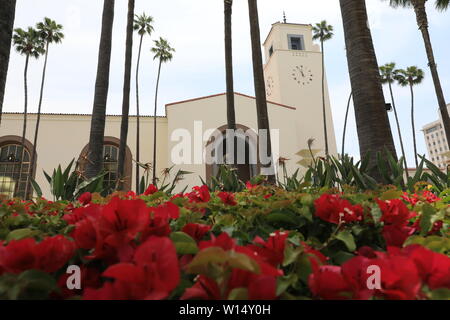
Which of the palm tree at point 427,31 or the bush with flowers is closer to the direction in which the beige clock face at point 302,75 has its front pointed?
the bush with flowers

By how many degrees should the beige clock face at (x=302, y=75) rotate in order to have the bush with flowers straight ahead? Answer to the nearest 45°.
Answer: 0° — it already faces it

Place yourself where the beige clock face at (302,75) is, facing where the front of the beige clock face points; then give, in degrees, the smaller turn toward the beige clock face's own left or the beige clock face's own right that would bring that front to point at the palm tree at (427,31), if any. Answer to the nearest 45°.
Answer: approximately 45° to the beige clock face's own left

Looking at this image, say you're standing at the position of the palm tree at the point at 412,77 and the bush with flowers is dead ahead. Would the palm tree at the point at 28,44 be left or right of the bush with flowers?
right

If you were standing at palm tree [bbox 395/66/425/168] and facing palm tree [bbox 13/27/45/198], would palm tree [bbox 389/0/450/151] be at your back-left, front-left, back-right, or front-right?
front-left

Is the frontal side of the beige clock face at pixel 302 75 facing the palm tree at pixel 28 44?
no

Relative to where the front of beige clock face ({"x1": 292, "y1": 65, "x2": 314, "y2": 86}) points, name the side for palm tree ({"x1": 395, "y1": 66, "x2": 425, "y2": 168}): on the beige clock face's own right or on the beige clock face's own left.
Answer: on the beige clock face's own left

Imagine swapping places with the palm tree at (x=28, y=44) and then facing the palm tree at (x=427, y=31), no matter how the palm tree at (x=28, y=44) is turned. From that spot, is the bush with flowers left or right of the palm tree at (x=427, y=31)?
right

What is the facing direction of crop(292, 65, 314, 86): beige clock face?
toward the camera

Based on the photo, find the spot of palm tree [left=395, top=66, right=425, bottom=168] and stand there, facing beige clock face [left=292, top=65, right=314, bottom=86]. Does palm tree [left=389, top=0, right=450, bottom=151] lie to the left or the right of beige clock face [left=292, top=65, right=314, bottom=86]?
left

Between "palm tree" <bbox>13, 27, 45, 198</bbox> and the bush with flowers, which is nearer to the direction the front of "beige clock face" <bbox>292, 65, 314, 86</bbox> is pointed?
the bush with flowers
